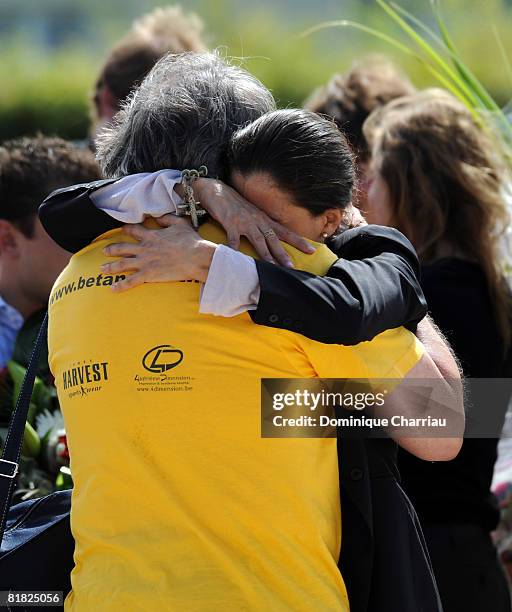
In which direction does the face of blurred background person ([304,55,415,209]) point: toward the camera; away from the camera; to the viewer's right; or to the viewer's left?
away from the camera

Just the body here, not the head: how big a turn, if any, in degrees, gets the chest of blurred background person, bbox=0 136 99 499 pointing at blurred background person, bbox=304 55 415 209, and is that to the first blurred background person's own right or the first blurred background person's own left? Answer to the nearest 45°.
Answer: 0° — they already face them

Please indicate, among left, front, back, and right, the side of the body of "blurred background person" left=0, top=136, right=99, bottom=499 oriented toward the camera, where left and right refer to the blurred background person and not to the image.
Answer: right

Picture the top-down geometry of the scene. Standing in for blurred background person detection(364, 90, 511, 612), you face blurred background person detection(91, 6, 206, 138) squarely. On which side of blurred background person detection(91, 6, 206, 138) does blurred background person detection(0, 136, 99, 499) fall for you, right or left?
left

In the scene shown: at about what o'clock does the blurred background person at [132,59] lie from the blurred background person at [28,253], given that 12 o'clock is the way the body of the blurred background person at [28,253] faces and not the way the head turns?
the blurred background person at [132,59] is roughly at 10 o'clock from the blurred background person at [28,253].

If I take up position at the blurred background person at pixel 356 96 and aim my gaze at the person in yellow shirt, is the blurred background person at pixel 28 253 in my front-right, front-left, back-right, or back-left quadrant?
front-right

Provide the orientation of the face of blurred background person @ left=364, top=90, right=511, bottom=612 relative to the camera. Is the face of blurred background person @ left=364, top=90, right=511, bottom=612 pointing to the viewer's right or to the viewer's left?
to the viewer's left

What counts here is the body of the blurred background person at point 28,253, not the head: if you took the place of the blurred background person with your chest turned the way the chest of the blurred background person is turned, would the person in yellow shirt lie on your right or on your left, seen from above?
on your right

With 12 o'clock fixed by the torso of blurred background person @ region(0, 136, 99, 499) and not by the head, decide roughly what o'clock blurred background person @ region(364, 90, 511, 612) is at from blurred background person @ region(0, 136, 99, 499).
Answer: blurred background person @ region(364, 90, 511, 612) is roughly at 1 o'clock from blurred background person @ region(0, 136, 99, 499).

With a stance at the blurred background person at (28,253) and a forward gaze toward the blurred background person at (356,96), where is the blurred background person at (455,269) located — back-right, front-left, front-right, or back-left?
front-right

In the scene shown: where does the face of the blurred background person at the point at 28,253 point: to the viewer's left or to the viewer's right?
to the viewer's right
